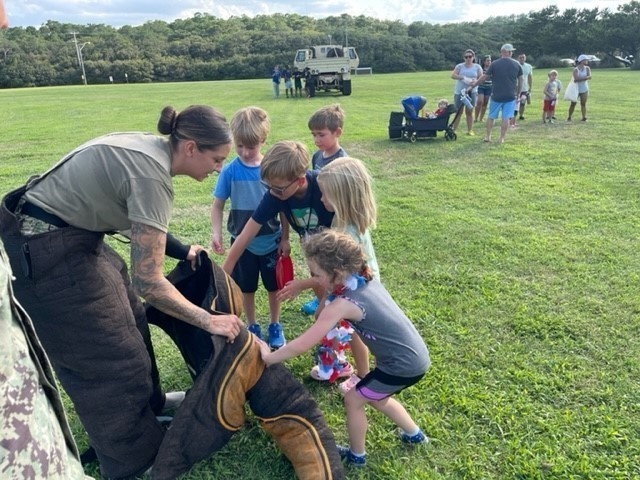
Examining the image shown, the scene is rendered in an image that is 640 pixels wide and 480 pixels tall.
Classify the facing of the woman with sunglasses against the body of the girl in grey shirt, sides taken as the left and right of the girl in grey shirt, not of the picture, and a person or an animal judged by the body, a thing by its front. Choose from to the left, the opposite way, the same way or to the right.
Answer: to the left

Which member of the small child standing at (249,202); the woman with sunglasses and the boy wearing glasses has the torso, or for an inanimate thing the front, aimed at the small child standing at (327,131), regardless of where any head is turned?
the woman with sunglasses

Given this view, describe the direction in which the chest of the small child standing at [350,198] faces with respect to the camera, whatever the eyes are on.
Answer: to the viewer's left

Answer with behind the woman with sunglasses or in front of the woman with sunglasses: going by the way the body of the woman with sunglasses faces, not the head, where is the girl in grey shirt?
in front

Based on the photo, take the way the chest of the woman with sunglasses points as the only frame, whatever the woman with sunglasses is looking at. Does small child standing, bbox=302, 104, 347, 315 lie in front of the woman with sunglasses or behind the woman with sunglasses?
in front

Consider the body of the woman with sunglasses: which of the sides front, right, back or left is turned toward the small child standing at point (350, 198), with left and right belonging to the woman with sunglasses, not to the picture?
front

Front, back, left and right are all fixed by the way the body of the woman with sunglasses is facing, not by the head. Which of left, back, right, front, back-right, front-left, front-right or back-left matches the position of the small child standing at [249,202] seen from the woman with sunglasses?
front

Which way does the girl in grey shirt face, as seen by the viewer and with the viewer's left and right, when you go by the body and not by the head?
facing to the left of the viewer

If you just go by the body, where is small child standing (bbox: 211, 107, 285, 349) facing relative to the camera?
toward the camera

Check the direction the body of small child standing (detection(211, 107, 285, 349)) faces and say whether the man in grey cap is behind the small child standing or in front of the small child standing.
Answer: behind
